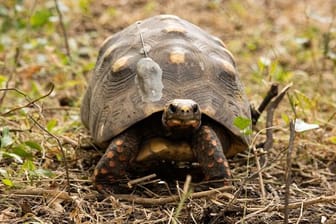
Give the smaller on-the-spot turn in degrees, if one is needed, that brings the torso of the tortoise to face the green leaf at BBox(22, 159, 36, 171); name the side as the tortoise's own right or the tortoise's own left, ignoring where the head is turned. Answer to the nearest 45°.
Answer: approximately 90° to the tortoise's own right

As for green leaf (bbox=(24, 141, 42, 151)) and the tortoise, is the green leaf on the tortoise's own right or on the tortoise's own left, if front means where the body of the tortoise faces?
on the tortoise's own right

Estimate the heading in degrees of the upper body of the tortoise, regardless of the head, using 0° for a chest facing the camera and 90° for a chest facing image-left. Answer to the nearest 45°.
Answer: approximately 0°

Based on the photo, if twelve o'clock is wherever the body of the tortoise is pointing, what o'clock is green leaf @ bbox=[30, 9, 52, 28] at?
The green leaf is roughly at 5 o'clock from the tortoise.

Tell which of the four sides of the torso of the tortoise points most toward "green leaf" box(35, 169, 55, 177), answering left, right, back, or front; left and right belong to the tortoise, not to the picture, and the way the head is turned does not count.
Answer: right

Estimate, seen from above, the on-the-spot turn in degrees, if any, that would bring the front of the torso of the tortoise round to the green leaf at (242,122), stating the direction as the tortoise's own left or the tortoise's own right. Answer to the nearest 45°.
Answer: approximately 45° to the tortoise's own left

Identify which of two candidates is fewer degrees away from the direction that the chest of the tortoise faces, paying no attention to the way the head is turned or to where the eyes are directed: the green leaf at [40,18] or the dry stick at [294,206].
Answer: the dry stick

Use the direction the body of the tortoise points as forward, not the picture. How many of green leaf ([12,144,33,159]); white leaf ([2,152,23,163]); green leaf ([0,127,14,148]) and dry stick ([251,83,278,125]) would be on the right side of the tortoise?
3
